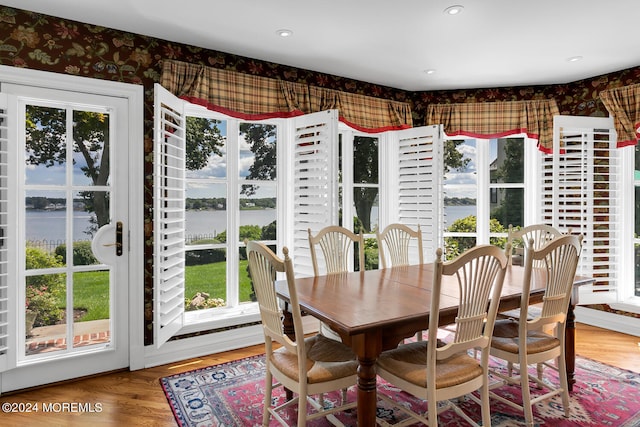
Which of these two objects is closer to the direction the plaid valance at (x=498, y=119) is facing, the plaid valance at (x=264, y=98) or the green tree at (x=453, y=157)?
the plaid valance

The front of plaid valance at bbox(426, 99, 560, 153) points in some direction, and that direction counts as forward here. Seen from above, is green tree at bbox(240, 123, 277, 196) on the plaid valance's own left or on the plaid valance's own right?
on the plaid valance's own right

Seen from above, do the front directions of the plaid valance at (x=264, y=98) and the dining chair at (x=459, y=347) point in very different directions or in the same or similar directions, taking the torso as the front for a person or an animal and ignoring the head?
very different directions

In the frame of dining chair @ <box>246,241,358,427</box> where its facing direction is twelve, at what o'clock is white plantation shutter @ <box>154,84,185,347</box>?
The white plantation shutter is roughly at 9 o'clock from the dining chair.

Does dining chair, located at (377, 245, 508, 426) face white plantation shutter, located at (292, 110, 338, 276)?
yes

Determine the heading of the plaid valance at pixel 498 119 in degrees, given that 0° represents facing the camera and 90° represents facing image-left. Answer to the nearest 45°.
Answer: approximately 0°

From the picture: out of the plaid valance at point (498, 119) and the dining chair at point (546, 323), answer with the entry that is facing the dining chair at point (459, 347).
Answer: the plaid valance

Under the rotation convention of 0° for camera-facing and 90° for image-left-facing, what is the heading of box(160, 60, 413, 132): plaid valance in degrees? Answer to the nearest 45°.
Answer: approximately 315°

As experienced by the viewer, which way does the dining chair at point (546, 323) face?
facing away from the viewer and to the left of the viewer

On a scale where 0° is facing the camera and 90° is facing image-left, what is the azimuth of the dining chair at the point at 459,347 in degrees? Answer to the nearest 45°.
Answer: approximately 135°
